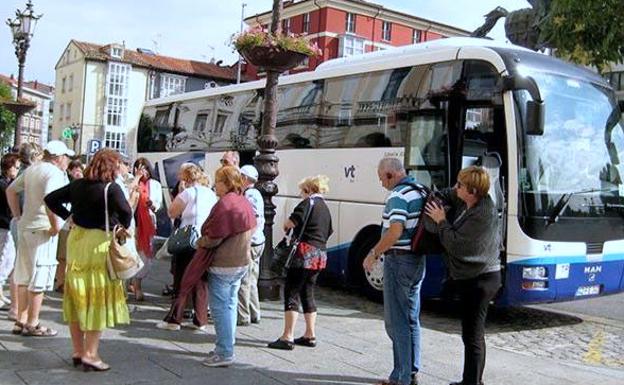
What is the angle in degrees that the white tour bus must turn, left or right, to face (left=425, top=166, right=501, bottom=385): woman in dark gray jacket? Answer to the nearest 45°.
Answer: approximately 45° to its right

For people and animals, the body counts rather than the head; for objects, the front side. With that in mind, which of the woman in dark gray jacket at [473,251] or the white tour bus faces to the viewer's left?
the woman in dark gray jacket

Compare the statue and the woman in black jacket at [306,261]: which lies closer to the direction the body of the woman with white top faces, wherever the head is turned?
the statue

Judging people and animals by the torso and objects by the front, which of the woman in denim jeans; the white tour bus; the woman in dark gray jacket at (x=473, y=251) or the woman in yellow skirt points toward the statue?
the woman in yellow skirt

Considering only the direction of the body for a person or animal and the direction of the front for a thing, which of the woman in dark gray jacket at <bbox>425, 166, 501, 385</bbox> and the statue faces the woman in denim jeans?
the woman in dark gray jacket

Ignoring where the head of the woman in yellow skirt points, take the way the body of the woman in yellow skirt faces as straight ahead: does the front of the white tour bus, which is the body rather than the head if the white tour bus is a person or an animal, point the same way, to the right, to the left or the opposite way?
to the right

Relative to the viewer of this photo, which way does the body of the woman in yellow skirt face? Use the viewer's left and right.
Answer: facing away from the viewer and to the right of the viewer

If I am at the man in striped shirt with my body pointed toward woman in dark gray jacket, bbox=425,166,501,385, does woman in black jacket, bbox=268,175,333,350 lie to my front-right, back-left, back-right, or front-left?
back-left

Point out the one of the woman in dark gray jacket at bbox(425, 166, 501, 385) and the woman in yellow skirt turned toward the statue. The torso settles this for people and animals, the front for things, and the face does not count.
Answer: the woman in yellow skirt

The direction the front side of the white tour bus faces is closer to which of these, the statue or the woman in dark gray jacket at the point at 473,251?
the woman in dark gray jacket

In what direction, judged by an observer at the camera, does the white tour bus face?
facing the viewer and to the right of the viewer

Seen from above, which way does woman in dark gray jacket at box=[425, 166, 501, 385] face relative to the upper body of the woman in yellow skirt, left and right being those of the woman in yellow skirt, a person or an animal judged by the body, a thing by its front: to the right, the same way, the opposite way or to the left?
to the left
